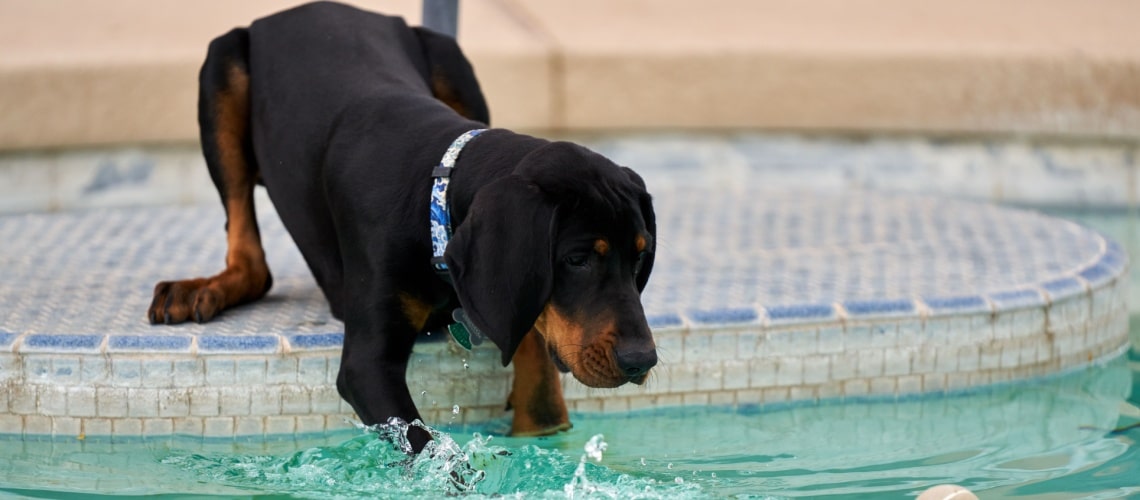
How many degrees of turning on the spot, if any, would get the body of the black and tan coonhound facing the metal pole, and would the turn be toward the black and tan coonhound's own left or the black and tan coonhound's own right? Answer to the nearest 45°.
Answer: approximately 135° to the black and tan coonhound's own left

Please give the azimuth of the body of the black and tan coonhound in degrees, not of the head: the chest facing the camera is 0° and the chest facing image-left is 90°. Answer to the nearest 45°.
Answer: approximately 315°

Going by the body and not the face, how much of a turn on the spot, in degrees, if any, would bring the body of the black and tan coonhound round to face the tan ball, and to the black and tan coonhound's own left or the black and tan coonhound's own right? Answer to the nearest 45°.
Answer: approximately 45° to the black and tan coonhound's own left

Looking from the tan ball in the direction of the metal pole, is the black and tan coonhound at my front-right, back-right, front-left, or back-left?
front-left

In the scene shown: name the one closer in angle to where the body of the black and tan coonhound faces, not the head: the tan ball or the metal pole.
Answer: the tan ball
